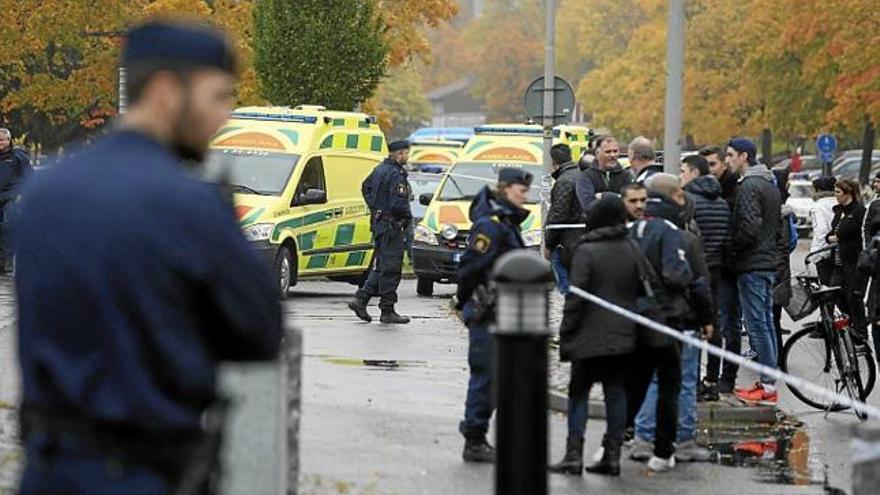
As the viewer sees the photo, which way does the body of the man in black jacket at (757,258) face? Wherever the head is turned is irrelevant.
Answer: to the viewer's left

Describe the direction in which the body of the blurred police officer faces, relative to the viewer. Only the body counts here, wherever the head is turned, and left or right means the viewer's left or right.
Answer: facing away from the viewer and to the right of the viewer

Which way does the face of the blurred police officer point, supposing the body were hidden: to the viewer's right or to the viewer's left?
to the viewer's right
